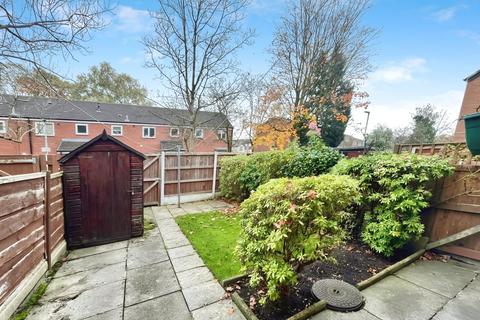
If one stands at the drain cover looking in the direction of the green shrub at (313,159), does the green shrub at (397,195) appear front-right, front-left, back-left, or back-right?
front-right

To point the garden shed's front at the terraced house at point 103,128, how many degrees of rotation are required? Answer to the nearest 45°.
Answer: approximately 180°

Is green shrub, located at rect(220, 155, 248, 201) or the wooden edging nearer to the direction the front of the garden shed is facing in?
the wooden edging

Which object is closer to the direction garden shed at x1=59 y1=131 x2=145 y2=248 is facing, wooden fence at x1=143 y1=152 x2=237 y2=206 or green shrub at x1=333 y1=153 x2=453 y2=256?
the green shrub

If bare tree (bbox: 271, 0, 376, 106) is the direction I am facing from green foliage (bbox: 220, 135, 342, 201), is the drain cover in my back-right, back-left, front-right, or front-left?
back-right

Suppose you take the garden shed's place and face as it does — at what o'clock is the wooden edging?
The wooden edging is roughly at 11 o'clock from the garden shed.

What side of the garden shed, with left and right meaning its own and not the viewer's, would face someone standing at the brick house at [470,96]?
left

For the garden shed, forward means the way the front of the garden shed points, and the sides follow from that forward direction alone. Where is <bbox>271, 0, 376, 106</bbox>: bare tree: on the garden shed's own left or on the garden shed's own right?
on the garden shed's own left

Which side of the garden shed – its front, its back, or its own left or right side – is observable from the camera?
front

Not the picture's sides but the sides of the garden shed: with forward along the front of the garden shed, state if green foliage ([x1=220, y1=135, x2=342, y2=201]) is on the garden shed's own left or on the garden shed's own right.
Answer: on the garden shed's own left
